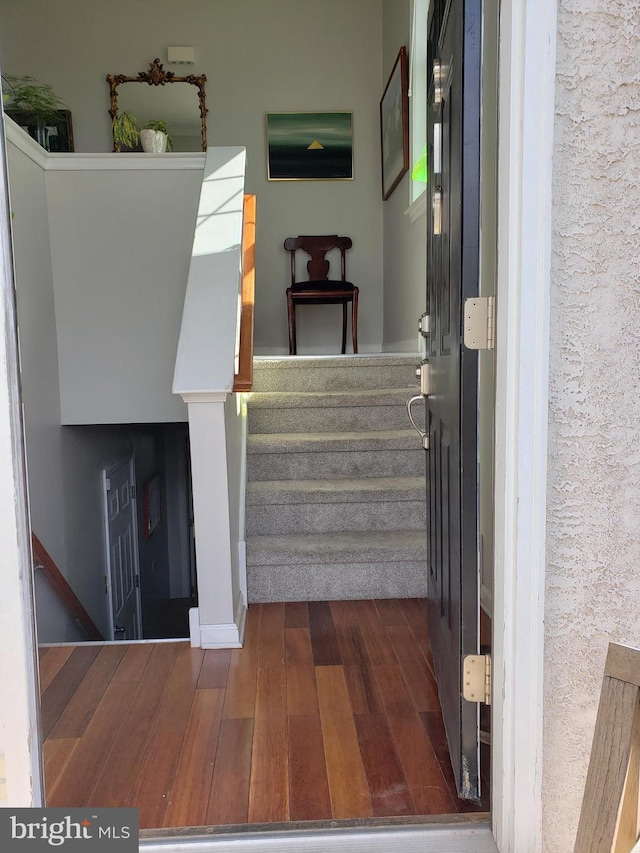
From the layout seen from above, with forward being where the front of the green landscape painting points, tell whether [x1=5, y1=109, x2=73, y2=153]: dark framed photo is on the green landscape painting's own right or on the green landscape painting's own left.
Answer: on the green landscape painting's own right

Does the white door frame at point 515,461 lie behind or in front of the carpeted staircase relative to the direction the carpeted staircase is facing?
in front

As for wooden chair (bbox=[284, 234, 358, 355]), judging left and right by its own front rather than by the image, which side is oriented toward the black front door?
front

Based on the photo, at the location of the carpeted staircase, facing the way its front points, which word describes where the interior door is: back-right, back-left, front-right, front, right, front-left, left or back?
back-right

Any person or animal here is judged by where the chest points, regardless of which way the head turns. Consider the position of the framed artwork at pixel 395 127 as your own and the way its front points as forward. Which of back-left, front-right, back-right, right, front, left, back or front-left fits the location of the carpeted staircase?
left

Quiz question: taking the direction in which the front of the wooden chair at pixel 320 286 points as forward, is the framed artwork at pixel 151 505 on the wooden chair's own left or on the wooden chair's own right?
on the wooden chair's own right

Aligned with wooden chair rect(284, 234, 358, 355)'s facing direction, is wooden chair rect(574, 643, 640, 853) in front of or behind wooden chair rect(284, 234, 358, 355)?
in front

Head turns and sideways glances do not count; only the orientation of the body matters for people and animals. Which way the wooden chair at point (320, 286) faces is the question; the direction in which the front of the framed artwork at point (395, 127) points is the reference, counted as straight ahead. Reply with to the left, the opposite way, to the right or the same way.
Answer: to the left

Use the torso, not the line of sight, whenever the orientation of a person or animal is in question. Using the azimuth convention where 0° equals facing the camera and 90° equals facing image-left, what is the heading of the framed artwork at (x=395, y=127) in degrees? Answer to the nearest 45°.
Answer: approximately 90°

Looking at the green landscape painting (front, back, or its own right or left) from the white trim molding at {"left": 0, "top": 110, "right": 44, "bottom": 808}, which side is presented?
front

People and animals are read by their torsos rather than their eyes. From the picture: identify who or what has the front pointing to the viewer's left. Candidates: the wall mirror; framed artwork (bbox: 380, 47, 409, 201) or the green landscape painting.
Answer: the framed artwork

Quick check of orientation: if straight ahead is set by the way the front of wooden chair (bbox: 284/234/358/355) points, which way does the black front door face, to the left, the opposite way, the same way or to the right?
to the right

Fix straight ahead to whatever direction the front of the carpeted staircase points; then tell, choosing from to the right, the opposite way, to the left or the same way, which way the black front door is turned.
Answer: to the right

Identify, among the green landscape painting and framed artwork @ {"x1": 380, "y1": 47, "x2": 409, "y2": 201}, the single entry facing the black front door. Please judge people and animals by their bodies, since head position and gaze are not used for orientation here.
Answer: the green landscape painting

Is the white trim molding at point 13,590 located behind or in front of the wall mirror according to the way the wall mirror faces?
in front

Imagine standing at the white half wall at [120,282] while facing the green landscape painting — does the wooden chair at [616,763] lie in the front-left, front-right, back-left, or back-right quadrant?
back-right

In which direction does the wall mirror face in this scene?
toward the camera
